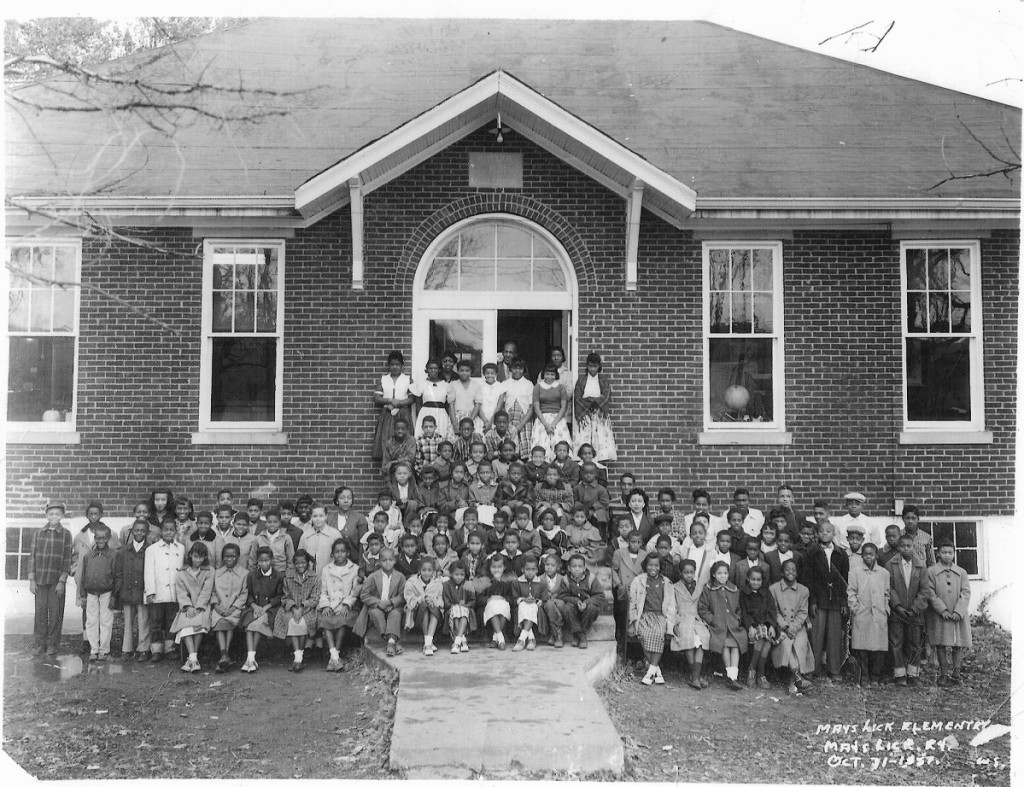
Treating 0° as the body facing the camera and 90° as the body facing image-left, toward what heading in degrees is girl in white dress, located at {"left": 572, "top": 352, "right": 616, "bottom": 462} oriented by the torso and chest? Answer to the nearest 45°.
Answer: approximately 0°

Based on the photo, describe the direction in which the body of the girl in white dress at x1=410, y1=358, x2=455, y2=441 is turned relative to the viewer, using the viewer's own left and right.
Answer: facing the viewer

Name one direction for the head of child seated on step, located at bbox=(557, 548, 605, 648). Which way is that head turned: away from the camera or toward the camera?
toward the camera

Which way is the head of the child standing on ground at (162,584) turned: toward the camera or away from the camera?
toward the camera
